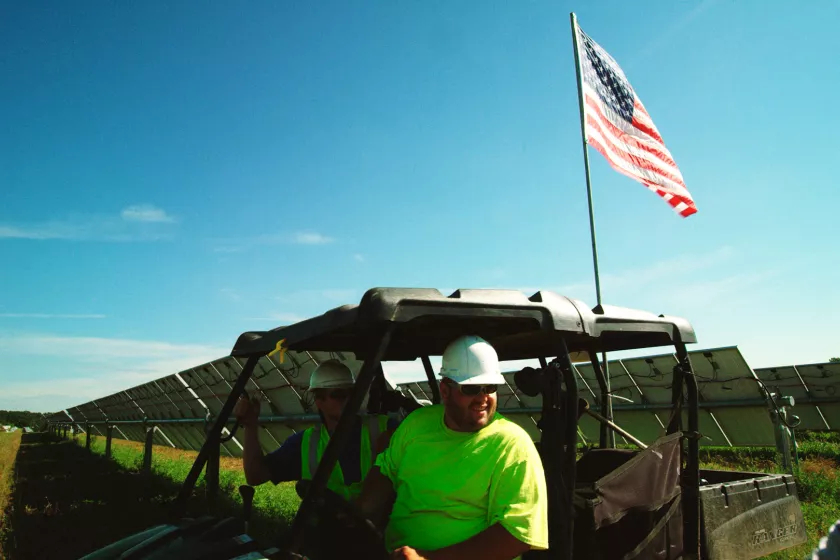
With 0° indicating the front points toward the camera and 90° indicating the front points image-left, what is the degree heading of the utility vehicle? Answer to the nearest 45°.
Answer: approximately 45°

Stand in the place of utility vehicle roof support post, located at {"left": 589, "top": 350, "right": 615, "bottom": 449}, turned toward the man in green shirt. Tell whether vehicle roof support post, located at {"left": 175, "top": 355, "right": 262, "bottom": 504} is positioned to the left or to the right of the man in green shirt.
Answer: right

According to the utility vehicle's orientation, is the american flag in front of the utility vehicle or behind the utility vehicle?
behind
